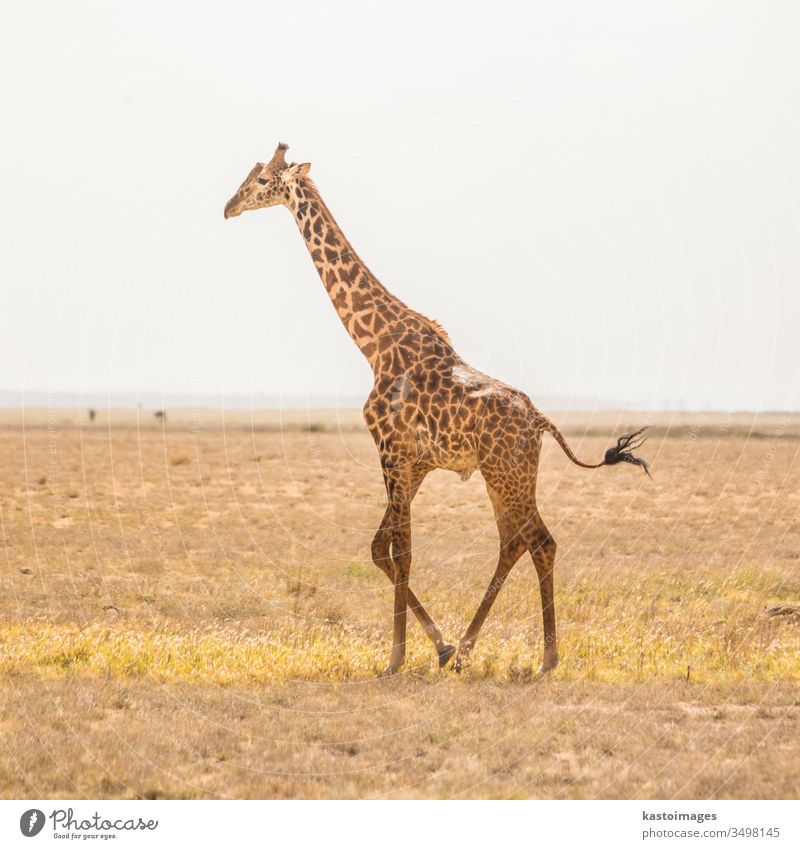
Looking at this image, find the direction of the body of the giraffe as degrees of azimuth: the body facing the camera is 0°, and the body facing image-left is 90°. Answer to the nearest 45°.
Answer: approximately 90°
